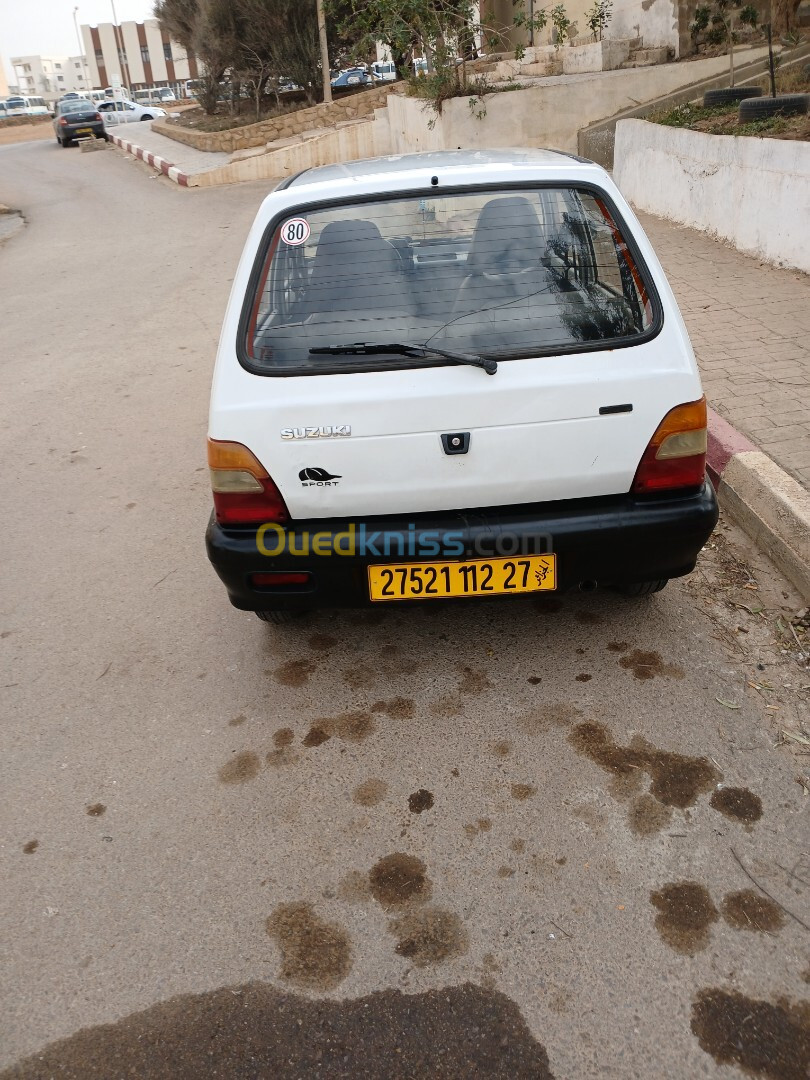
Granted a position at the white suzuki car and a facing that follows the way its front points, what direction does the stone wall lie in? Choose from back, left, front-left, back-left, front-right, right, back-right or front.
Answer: front

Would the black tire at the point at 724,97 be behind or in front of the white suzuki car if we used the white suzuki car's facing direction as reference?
in front

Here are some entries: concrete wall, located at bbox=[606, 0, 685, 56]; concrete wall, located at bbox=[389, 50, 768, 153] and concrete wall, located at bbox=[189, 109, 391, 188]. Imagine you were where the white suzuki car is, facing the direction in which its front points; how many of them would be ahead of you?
3

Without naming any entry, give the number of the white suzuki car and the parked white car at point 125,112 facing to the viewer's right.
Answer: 1

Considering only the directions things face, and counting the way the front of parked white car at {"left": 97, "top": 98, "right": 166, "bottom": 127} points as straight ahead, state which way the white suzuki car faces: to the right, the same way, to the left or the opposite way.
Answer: to the left

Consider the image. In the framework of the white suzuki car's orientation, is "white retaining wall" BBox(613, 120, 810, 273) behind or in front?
in front

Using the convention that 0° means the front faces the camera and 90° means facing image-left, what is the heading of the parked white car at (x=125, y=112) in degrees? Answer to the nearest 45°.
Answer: approximately 270°

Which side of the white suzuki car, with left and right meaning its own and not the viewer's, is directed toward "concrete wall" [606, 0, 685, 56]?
front

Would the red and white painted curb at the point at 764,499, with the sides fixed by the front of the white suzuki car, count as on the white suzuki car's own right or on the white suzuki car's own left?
on the white suzuki car's own right

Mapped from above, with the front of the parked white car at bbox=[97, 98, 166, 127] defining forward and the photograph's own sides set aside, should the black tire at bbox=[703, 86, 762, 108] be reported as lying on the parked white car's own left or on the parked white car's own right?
on the parked white car's own right

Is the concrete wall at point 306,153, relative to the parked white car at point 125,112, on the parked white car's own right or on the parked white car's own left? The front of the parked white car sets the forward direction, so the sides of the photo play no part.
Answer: on the parked white car's own right

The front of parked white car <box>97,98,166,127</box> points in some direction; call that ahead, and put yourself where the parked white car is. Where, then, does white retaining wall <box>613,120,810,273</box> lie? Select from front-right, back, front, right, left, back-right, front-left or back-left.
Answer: right

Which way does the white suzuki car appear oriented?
away from the camera

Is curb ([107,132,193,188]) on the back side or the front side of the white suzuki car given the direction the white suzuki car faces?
on the front side

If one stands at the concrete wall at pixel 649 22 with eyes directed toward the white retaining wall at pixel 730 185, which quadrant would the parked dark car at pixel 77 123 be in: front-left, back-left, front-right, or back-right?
back-right

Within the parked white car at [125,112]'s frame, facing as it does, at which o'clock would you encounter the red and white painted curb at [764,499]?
The red and white painted curb is roughly at 3 o'clock from the parked white car.

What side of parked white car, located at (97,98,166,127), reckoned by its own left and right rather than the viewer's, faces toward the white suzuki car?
right

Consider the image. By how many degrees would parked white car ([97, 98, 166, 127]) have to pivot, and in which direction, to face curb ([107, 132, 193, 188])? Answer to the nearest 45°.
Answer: approximately 90° to its right
